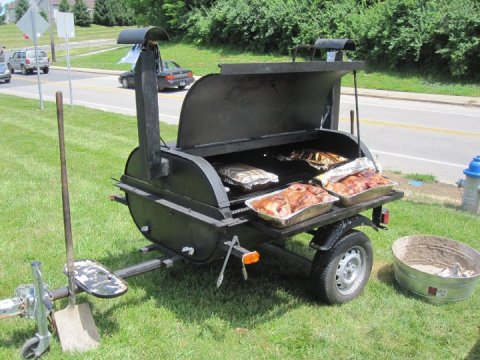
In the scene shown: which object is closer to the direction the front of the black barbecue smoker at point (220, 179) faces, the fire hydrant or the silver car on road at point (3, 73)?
the fire hydrant

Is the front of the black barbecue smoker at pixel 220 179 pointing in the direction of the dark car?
no

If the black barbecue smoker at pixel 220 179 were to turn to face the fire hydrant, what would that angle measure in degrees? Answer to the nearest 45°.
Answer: approximately 90° to its left

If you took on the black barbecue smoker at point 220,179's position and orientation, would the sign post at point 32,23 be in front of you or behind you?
behind

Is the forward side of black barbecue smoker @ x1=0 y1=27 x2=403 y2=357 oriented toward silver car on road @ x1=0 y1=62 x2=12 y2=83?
no

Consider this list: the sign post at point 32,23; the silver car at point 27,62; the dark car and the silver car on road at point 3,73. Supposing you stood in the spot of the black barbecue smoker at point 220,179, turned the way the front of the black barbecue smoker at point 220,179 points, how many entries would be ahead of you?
0

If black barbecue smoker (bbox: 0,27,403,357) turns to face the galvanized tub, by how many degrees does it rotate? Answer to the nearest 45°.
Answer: approximately 45° to its left

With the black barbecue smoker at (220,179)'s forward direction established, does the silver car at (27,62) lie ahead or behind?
behind
